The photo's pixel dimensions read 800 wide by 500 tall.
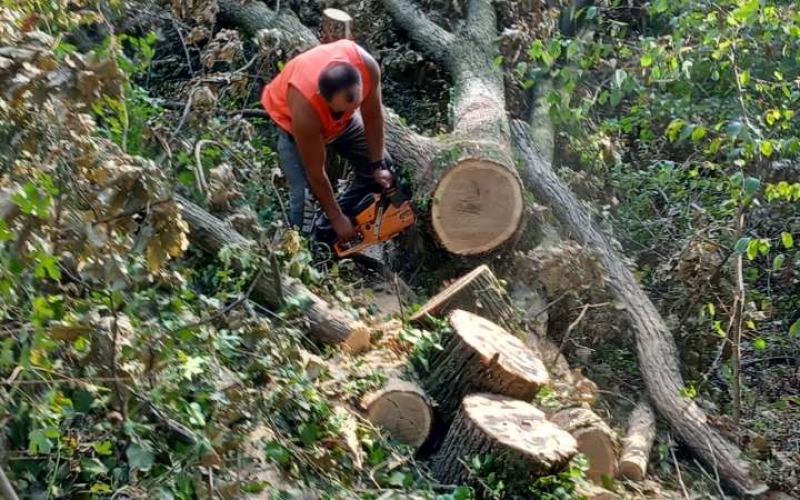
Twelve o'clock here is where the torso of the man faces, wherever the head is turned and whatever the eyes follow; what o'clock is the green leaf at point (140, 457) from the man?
The green leaf is roughly at 2 o'clock from the man.

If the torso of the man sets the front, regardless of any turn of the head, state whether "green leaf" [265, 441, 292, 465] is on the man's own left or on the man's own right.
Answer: on the man's own right

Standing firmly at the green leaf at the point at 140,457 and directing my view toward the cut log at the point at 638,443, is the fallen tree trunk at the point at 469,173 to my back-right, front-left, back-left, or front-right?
front-left

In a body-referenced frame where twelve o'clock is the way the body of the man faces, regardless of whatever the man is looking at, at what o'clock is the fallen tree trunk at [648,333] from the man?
The fallen tree trunk is roughly at 11 o'clock from the man.

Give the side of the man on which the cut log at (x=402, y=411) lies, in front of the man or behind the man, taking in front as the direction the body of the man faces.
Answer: in front

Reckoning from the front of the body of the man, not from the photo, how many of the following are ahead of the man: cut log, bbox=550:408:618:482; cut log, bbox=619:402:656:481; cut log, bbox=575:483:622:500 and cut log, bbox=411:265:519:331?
4

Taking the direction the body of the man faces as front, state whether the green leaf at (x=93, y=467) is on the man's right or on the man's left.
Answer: on the man's right

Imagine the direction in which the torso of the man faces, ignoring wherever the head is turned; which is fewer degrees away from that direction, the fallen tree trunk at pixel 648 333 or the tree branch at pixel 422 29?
the fallen tree trunk

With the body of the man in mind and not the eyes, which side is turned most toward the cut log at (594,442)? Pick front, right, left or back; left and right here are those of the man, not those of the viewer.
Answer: front

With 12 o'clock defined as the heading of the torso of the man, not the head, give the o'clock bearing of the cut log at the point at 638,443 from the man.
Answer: The cut log is roughly at 12 o'clock from the man.
